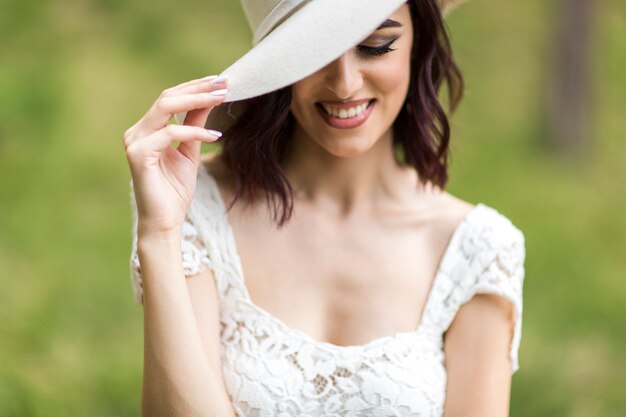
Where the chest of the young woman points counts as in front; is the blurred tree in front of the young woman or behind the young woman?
behind

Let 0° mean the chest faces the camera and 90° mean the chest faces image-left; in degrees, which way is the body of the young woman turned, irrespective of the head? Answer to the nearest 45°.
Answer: approximately 0°
